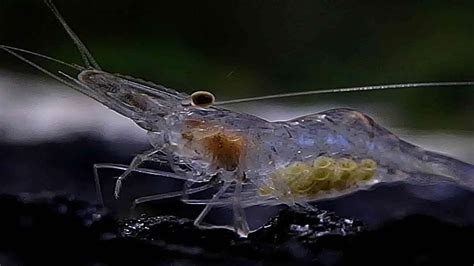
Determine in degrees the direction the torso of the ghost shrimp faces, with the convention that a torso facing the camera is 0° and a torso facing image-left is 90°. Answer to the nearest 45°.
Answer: approximately 90°
